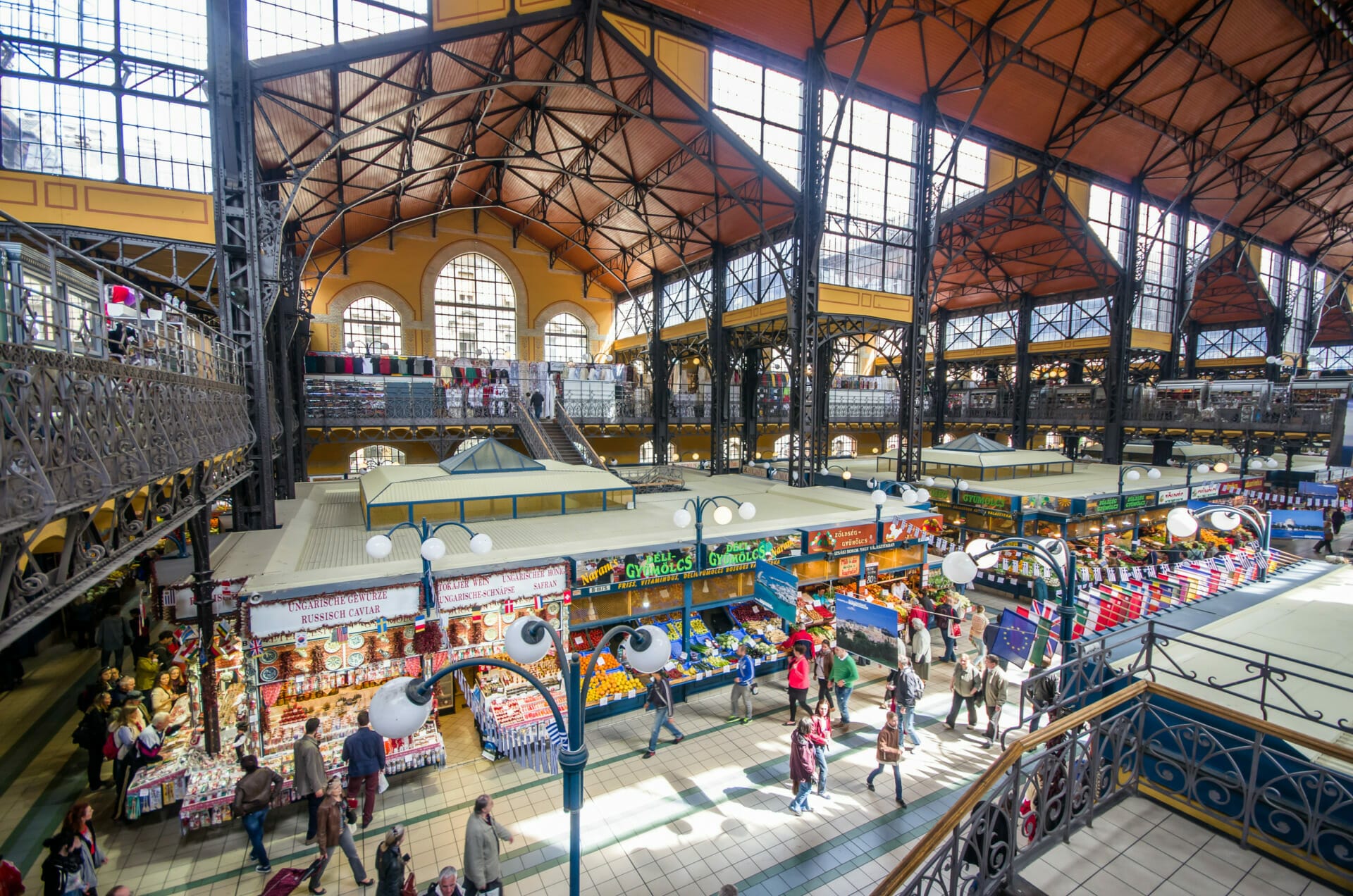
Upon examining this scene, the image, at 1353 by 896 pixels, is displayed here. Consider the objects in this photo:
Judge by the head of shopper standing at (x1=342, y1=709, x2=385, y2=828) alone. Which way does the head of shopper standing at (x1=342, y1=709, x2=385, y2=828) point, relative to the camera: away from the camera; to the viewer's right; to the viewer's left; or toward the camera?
away from the camera

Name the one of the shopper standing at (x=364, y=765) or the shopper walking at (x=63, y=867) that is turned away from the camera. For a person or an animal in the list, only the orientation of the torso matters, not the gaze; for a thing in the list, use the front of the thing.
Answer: the shopper standing at (x=364, y=765)

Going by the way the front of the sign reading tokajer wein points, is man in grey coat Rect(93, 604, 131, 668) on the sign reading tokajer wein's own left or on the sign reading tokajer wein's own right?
on the sign reading tokajer wein's own right

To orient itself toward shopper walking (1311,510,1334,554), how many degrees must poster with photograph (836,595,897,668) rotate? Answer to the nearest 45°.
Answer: approximately 180°

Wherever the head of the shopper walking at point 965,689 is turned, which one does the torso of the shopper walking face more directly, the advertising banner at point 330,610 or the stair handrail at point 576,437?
the advertising banner

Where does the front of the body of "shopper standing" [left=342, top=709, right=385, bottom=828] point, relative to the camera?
away from the camera

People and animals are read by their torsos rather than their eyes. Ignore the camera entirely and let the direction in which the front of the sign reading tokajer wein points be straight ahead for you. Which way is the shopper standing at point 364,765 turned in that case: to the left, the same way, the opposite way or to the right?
the opposite way
